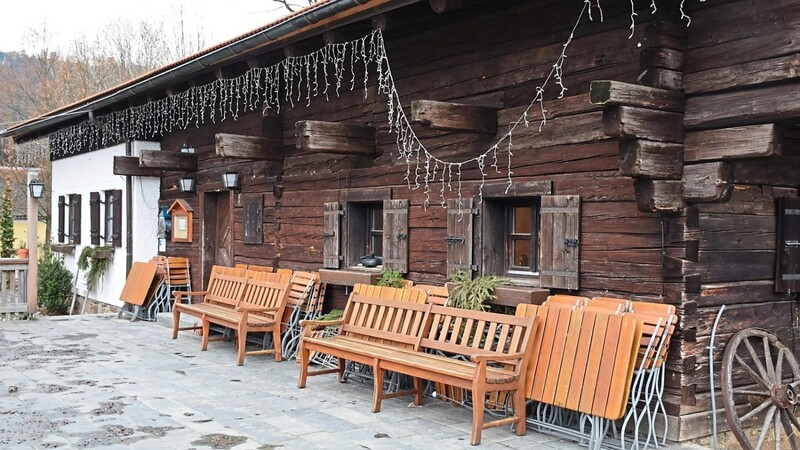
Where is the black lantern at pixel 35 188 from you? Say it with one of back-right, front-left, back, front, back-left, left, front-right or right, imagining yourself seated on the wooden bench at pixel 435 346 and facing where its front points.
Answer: right

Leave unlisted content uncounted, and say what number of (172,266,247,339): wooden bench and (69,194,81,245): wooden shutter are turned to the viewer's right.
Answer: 0

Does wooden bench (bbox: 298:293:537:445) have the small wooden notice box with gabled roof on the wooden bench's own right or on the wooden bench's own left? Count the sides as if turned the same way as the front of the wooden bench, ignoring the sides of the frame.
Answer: on the wooden bench's own right

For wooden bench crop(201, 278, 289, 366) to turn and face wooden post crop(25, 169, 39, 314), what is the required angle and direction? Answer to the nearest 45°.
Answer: approximately 90° to its right

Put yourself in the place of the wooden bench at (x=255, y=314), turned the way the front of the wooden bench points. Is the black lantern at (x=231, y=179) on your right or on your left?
on your right

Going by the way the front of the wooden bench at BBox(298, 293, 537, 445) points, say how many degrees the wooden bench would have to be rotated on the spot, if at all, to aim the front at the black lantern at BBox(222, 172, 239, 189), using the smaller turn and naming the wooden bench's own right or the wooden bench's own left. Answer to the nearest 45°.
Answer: approximately 90° to the wooden bench's own right

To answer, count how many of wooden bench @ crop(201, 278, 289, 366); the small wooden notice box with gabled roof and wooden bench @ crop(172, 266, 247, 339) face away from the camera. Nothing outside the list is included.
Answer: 0

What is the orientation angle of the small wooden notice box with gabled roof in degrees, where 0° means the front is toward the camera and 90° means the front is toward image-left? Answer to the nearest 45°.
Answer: approximately 45°

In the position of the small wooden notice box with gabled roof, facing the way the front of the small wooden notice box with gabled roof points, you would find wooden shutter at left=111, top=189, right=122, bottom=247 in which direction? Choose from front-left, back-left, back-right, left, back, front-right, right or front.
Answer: right

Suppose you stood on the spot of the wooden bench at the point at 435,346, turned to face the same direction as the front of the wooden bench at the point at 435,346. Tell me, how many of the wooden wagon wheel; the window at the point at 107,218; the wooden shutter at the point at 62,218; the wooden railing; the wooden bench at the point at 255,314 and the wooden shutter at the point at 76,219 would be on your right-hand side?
5

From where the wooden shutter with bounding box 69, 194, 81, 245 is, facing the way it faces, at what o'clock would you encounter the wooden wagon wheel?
The wooden wagon wheel is roughly at 10 o'clock from the wooden shutter.

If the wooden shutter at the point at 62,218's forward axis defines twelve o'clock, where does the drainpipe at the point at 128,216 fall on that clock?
The drainpipe is roughly at 10 o'clock from the wooden shutter.

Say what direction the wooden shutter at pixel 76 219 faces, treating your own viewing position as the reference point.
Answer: facing the viewer and to the left of the viewer

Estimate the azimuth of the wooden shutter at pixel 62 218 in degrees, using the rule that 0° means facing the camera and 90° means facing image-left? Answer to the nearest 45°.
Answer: approximately 45°
